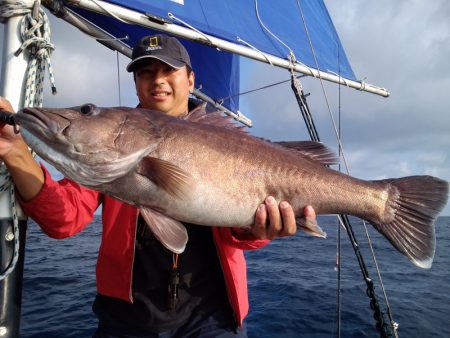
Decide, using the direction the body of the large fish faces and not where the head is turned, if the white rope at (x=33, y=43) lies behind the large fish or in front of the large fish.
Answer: in front

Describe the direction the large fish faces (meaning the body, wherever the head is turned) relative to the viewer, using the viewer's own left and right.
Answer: facing to the left of the viewer

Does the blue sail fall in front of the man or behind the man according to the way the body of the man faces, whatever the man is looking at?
behind

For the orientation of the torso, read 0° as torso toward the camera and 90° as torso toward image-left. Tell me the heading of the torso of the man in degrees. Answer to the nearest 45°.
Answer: approximately 0°

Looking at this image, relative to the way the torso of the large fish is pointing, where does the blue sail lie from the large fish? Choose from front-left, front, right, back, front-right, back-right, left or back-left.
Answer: right
